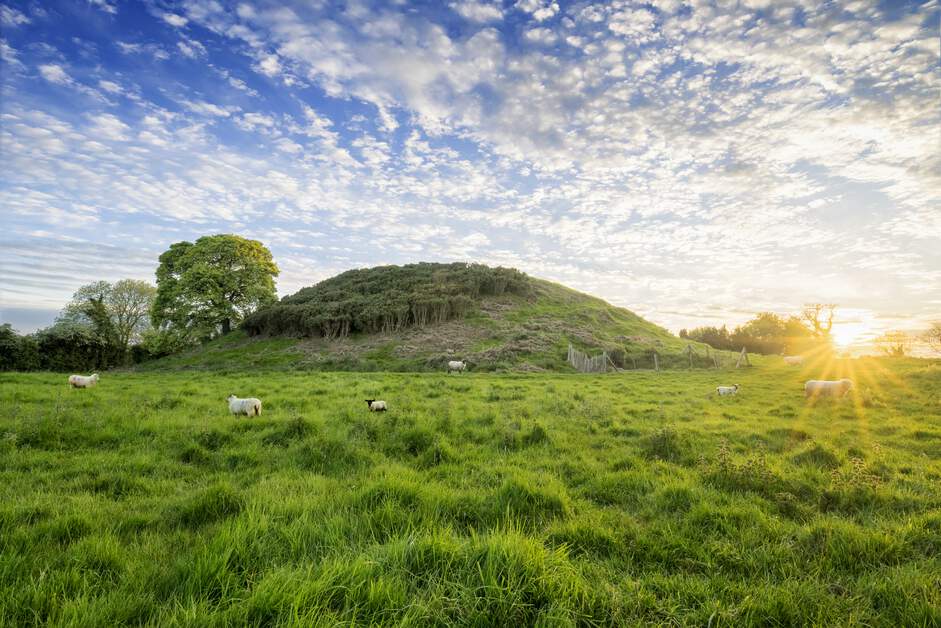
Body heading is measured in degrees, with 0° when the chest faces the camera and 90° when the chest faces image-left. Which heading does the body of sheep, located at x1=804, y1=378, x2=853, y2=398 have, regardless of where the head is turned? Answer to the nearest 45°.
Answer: approximately 270°

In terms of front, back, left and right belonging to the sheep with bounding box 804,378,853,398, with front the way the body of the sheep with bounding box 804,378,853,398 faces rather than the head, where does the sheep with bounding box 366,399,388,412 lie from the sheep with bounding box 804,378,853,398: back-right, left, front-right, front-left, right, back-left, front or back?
back-right

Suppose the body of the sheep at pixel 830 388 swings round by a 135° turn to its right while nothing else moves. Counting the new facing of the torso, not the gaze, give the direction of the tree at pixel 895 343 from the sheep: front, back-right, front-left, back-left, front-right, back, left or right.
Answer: back-right
